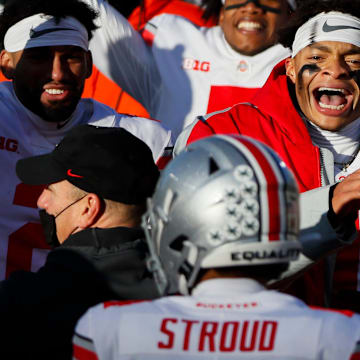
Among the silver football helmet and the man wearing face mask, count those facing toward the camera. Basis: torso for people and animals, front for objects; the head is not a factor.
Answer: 0

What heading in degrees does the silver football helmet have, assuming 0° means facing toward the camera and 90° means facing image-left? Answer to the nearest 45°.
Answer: approximately 135°

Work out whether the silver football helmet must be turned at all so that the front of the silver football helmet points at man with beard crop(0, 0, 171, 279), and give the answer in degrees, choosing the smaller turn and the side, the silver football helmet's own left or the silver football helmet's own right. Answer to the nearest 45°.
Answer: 0° — it already faces them
